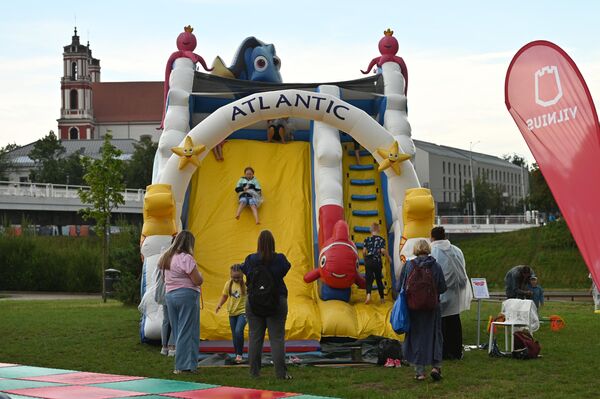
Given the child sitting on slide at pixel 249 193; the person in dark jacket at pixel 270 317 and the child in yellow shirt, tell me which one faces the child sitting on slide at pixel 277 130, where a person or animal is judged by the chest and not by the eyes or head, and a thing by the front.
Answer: the person in dark jacket

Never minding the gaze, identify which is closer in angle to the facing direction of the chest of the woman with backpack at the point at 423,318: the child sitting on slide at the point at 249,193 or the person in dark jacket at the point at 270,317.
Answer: the child sitting on slide

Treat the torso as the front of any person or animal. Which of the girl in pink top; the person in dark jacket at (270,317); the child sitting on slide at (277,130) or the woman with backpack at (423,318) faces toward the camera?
the child sitting on slide

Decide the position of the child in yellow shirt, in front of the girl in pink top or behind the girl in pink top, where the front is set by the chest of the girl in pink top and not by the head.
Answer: in front

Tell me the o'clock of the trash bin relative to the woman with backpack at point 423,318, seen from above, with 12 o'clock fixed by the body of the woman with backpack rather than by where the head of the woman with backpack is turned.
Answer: The trash bin is roughly at 11 o'clock from the woman with backpack.

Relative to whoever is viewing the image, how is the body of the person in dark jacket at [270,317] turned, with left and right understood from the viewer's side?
facing away from the viewer

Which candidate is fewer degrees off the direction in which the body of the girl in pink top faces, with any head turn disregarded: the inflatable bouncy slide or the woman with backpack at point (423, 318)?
the inflatable bouncy slide

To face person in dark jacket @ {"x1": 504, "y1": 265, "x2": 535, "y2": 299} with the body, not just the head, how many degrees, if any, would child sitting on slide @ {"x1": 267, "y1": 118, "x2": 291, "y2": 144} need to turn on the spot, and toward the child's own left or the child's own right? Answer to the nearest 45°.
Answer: approximately 45° to the child's own left

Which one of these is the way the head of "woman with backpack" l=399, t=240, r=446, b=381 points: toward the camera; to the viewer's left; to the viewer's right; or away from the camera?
away from the camera

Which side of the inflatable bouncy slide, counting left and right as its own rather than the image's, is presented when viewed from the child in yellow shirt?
front

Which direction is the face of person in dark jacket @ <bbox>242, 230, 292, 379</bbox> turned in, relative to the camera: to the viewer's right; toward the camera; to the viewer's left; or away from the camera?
away from the camera

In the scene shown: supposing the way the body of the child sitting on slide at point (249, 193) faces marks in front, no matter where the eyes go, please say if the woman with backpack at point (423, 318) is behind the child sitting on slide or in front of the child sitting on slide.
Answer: in front

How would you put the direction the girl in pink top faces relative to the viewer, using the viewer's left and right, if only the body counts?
facing away from the viewer and to the right of the viewer

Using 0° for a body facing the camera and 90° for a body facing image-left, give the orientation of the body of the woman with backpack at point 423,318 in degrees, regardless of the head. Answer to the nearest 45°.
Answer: approximately 180°

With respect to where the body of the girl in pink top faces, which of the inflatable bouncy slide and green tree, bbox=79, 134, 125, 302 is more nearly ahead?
the inflatable bouncy slide
